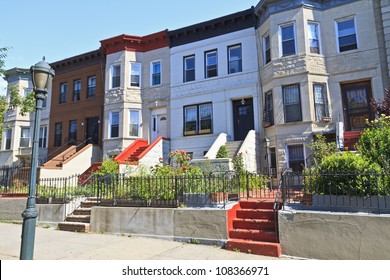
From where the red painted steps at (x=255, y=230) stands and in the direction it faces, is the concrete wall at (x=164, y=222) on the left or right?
on its right

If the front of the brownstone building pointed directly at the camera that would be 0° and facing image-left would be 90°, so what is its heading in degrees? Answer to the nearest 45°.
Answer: approximately 45°

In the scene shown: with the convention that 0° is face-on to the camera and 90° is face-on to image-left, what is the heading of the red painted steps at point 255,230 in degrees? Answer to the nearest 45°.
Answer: approximately 0°

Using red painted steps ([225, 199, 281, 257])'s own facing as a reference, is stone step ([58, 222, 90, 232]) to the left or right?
on its right

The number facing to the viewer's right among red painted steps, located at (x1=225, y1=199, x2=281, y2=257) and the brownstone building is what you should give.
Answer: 0

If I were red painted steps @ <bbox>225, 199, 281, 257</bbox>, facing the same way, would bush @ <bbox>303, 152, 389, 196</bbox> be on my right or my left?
on my left

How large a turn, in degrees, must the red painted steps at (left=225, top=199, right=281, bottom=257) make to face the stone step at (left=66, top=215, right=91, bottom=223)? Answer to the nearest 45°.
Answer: approximately 90° to its right

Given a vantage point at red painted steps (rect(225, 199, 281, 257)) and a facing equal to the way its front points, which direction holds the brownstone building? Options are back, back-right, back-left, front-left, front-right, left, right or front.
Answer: back-right

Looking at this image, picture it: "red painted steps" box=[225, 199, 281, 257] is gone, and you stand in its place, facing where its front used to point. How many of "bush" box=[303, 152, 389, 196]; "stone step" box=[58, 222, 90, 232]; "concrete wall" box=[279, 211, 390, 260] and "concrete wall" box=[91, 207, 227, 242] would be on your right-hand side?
2

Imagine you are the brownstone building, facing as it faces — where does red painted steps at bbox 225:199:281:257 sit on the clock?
The red painted steps is roughly at 10 o'clock from the brownstone building.

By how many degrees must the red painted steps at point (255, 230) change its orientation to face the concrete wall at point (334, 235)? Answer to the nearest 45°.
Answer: approximately 45° to its left
